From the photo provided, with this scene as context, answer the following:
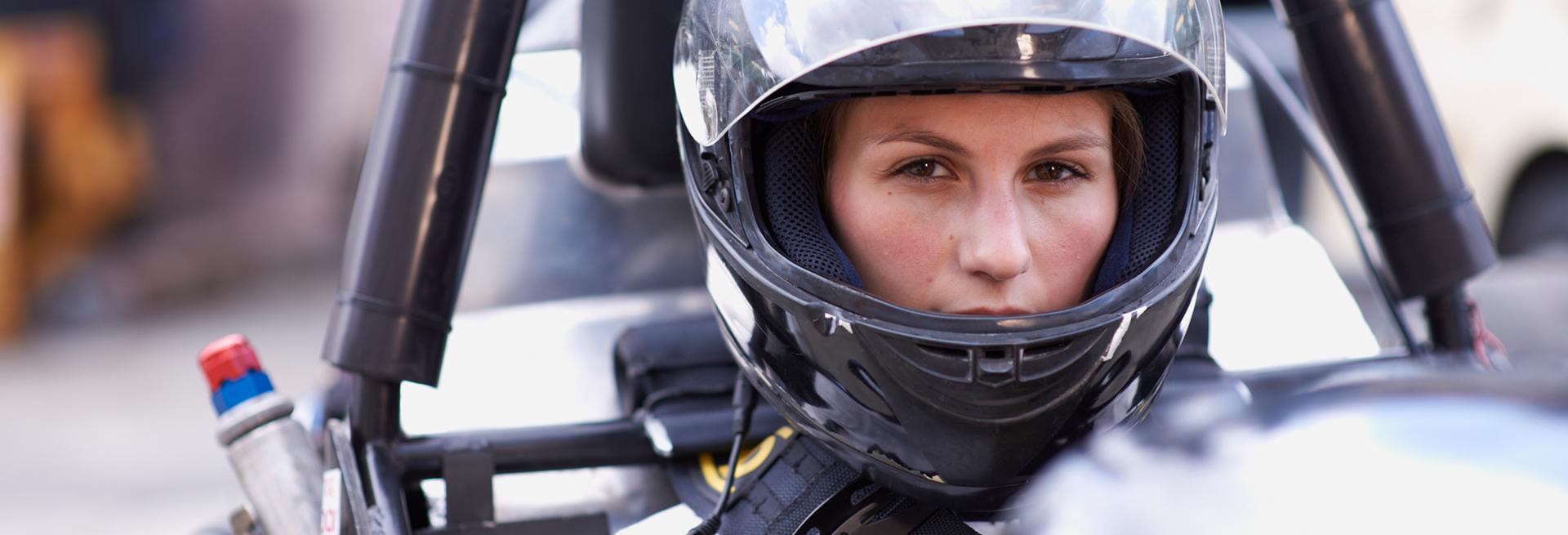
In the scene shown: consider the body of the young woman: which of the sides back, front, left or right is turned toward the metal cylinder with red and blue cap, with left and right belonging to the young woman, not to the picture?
right

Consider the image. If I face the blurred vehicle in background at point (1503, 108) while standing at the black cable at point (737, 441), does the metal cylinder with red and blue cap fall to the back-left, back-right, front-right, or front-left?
back-left

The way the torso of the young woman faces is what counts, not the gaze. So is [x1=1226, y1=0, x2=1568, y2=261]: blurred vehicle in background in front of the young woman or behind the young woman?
behind

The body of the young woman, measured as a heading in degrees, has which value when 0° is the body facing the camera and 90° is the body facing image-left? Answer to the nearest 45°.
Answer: approximately 0°

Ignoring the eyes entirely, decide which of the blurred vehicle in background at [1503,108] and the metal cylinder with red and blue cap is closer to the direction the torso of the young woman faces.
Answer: the metal cylinder with red and blue cap
